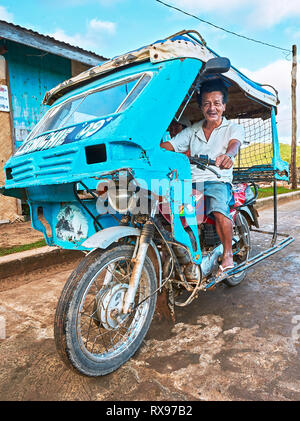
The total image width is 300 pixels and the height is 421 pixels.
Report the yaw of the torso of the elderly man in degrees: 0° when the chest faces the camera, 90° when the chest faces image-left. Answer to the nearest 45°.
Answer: approximately 45°

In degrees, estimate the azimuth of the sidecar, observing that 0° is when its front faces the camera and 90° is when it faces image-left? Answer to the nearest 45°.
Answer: approximately 45°
